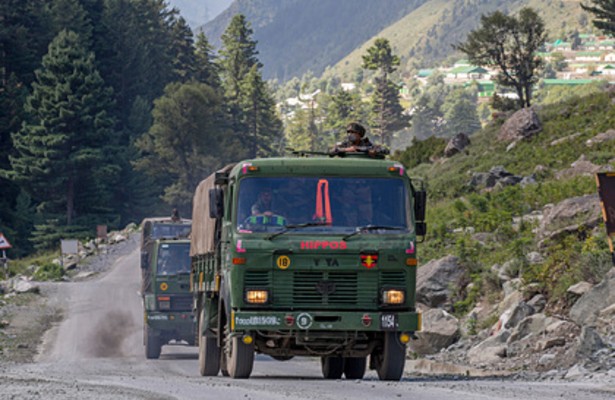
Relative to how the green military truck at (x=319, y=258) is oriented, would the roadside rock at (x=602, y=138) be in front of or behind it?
behind

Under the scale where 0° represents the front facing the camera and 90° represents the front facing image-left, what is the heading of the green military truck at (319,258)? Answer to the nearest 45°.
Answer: approximately 0°

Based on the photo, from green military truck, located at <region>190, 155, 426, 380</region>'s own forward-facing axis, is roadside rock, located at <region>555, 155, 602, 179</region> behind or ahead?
behind

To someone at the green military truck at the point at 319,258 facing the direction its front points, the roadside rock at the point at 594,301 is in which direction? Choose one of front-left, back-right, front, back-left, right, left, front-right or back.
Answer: back-left

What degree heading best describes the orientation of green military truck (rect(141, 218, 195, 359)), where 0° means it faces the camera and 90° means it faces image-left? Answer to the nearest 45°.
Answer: approximately 0°

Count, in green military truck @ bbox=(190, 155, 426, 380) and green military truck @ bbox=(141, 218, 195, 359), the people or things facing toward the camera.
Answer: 2
